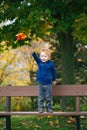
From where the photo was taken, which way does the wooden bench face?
toward the camera
